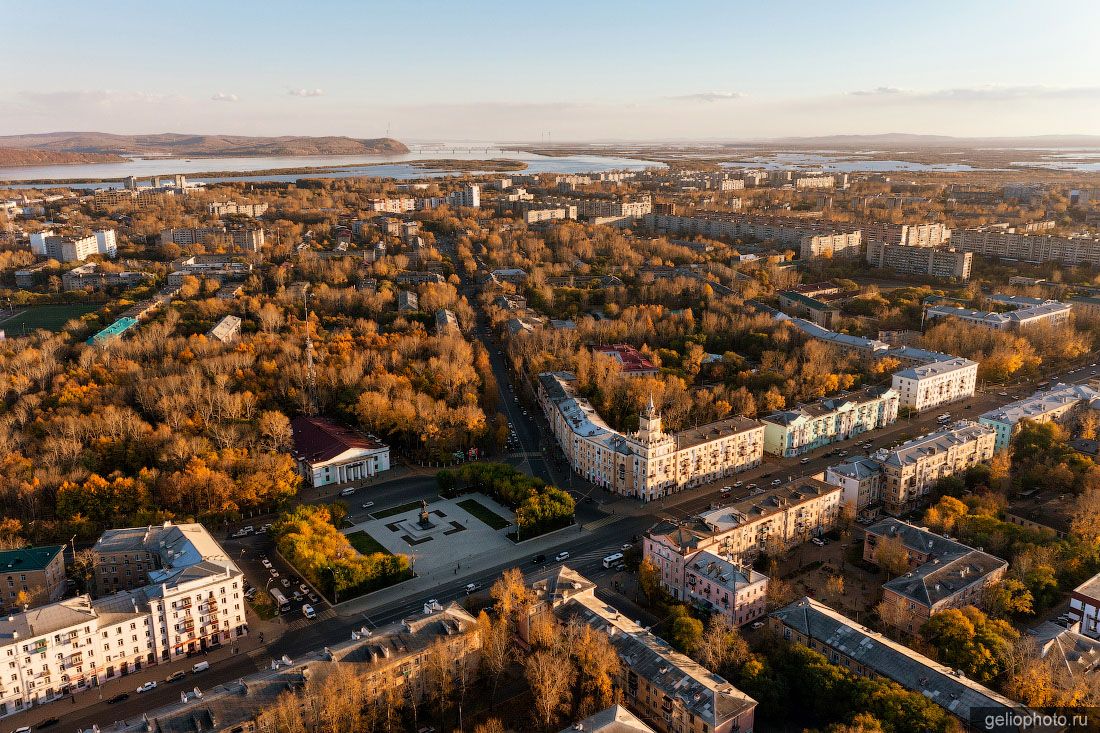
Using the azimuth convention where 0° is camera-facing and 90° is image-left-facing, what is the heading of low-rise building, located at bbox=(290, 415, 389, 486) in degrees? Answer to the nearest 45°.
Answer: approximately 315°

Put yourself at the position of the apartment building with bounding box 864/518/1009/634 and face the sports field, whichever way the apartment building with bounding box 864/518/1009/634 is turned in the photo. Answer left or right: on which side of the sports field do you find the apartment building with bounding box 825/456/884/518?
right

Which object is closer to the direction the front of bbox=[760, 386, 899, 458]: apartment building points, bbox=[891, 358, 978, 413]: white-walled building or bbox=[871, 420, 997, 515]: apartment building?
the apartment building

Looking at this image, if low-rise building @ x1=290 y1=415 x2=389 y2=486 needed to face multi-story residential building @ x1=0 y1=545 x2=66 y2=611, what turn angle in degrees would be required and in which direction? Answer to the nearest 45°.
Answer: approximately 90° to its right

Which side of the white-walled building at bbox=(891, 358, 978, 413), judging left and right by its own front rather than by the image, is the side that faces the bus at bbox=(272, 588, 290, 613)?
right
